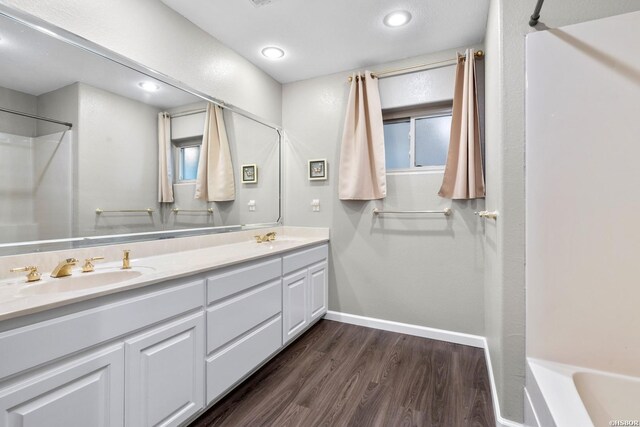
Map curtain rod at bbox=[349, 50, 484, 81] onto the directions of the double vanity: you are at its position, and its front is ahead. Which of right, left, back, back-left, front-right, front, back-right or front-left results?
front-left

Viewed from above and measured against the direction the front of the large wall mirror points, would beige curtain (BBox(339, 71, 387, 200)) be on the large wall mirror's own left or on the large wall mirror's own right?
on the large wall mirror's own left

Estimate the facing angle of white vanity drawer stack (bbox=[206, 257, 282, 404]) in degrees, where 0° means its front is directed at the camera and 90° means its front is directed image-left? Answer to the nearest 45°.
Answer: approximately 315°

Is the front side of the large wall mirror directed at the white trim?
yes

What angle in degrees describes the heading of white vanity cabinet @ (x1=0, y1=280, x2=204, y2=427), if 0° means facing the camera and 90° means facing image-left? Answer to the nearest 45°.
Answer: approximately 315°
